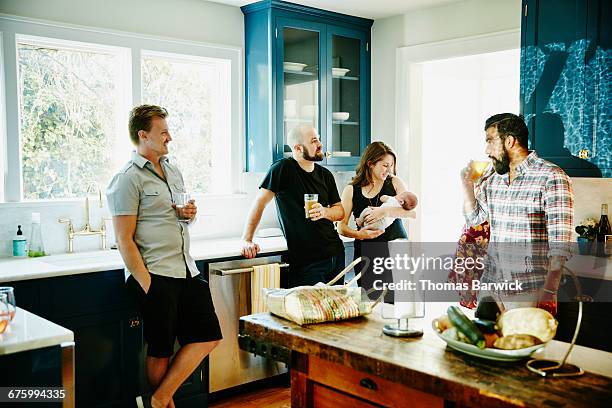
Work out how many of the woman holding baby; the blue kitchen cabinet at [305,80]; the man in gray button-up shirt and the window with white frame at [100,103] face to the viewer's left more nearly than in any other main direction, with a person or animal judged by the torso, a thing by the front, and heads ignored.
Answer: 0

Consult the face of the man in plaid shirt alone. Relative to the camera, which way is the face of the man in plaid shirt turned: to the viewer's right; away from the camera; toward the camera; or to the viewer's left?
to the viewer's left

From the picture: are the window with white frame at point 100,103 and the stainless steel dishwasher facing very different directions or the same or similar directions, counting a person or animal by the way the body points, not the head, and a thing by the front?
same or similar directions

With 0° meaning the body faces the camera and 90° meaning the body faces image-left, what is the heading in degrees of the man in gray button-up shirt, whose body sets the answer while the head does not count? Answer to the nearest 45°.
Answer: approximately 315°

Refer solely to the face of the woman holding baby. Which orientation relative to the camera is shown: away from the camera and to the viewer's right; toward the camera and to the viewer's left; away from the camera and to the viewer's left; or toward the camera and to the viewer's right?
toward the camera and to the viewer's right

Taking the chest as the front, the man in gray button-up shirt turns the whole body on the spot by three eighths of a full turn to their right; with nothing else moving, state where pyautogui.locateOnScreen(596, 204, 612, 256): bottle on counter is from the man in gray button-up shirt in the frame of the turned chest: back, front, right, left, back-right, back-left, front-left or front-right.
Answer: back

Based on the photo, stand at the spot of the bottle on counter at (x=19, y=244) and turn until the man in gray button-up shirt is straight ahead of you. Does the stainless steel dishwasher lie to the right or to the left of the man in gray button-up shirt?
left

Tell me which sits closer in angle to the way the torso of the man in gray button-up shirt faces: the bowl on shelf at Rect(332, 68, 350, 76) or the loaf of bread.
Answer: the loaf of bread

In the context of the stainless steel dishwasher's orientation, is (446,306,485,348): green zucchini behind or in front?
in front

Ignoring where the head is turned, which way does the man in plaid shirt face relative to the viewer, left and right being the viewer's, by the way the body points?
facing the viewer and to the left of the viewer
